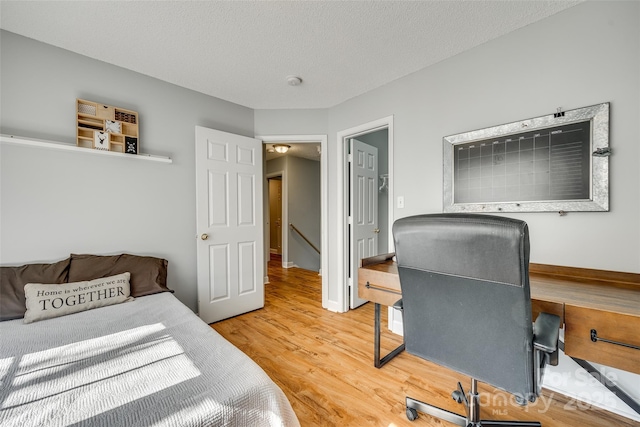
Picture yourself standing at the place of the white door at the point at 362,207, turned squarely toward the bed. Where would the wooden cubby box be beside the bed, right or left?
right

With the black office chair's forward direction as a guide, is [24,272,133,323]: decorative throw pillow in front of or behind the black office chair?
behind

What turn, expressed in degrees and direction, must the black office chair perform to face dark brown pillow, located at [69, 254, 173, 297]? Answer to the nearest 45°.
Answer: approximately 135° to its left

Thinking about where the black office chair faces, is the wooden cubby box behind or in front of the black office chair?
behind

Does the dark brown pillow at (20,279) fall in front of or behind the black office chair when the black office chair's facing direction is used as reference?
behind

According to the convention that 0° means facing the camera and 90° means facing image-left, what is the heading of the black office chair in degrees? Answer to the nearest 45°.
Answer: approximately 225°

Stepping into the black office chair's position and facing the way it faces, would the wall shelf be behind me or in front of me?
behind

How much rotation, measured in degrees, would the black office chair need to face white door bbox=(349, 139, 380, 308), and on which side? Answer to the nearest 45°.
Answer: approximately 90° to its left

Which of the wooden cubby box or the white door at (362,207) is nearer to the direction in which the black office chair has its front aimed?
the white door

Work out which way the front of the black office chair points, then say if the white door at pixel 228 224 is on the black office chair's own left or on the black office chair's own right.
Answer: on the black office chair's own left

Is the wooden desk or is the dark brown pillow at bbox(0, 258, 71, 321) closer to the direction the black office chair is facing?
the wooden desk
